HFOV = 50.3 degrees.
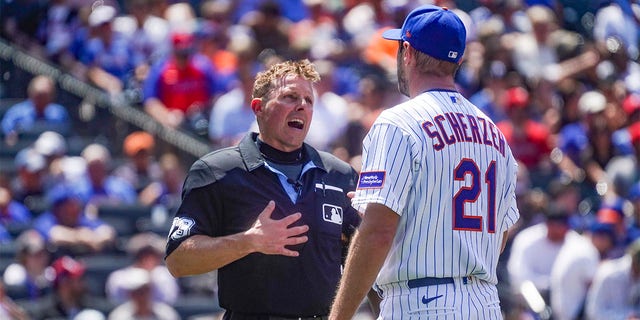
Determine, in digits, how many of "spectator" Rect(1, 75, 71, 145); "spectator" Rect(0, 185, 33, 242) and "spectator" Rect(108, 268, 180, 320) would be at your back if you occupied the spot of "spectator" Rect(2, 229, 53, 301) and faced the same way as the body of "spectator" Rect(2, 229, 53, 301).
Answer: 2

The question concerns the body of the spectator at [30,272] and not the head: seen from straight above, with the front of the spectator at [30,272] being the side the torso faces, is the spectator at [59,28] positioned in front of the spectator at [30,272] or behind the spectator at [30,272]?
behind

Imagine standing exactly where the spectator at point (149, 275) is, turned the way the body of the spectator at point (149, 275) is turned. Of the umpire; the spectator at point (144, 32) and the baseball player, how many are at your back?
1

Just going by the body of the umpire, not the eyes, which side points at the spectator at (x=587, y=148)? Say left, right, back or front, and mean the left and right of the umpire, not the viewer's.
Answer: left

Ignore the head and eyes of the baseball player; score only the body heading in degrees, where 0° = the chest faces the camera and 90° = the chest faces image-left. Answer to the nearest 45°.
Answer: approximately 135°

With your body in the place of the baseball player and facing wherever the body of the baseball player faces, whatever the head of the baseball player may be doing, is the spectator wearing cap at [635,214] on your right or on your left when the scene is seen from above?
on your right
